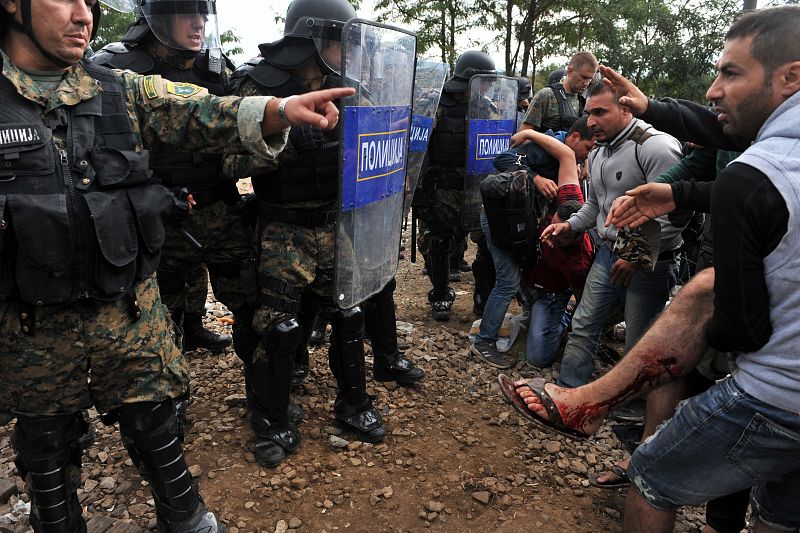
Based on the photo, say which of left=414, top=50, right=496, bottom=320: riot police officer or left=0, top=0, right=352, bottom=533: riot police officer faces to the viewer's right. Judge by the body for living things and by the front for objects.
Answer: left=414, top=50, right=496, bottom=320: riot police officer

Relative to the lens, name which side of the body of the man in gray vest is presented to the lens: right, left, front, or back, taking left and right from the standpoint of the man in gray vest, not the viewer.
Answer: left

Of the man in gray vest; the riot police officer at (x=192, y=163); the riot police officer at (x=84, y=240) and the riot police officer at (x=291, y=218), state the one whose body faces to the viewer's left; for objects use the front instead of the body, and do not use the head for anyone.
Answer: the man in gray vest

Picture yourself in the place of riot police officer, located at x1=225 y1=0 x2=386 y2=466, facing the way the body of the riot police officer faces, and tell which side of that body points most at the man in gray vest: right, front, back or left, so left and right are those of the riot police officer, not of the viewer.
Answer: front

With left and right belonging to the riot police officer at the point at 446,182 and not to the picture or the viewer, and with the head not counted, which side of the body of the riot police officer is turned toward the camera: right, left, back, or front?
right

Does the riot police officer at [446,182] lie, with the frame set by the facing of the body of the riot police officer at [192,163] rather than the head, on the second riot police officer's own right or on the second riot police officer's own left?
on the second riot police officer's own left

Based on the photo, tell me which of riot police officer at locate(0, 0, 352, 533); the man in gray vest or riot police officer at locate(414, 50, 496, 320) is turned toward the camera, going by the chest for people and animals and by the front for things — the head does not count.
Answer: riot police officer at locate(0, 0, 352, 533)

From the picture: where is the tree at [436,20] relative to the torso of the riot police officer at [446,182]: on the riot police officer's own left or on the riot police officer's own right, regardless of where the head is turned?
on the riot police officer's own left

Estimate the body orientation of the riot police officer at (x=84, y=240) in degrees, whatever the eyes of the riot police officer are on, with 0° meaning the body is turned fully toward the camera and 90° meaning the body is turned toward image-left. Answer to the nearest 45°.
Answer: approximately 0°

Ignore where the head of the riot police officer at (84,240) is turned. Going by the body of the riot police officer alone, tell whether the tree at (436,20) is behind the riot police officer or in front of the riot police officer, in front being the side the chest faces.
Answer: behind

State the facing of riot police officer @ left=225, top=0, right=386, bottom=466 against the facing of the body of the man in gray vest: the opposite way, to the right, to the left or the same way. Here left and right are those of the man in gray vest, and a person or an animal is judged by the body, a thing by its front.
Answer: the opposite way

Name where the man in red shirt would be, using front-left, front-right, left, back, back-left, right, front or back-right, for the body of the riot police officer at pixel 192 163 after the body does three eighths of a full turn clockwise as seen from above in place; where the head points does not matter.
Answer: back
